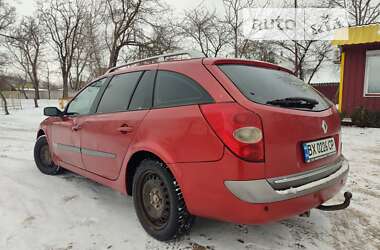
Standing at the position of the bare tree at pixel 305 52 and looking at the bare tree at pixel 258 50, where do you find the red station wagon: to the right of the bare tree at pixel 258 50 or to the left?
left

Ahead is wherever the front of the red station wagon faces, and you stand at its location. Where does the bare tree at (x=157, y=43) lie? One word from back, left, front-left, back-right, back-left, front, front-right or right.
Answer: front-right

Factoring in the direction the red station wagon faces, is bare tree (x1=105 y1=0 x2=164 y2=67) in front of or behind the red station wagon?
in front

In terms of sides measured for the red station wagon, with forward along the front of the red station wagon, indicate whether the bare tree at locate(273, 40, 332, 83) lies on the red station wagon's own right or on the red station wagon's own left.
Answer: on the red station wagon's own right

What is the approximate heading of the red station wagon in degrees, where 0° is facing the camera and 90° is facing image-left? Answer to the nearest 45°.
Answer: approximately 135°
